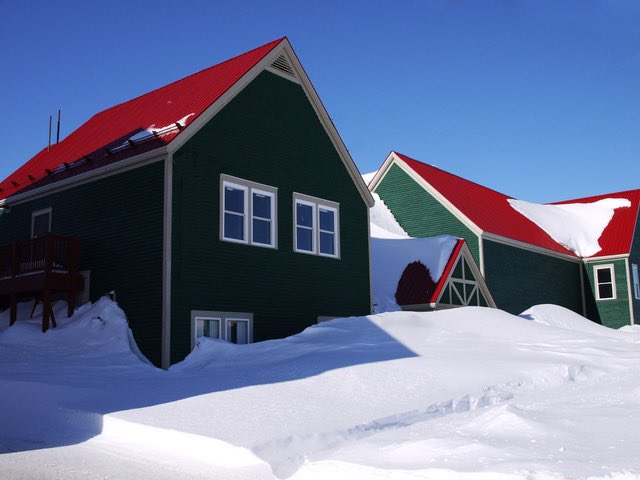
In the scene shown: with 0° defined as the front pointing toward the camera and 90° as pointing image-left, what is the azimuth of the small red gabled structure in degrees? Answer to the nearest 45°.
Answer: approximately 315°

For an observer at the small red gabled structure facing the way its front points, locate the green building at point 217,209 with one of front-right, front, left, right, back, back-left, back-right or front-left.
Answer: right

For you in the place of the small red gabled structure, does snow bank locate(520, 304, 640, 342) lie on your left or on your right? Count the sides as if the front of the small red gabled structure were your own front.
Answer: on your left

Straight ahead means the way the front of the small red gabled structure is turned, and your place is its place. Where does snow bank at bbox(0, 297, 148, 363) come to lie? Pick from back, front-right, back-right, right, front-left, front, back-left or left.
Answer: right

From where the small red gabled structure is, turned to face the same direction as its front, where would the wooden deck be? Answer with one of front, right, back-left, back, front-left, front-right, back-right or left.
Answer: right

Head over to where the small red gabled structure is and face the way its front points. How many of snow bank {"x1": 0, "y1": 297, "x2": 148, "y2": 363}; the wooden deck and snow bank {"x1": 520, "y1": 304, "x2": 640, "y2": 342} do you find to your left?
1

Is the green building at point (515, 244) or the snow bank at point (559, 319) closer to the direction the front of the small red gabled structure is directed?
the snow bank
